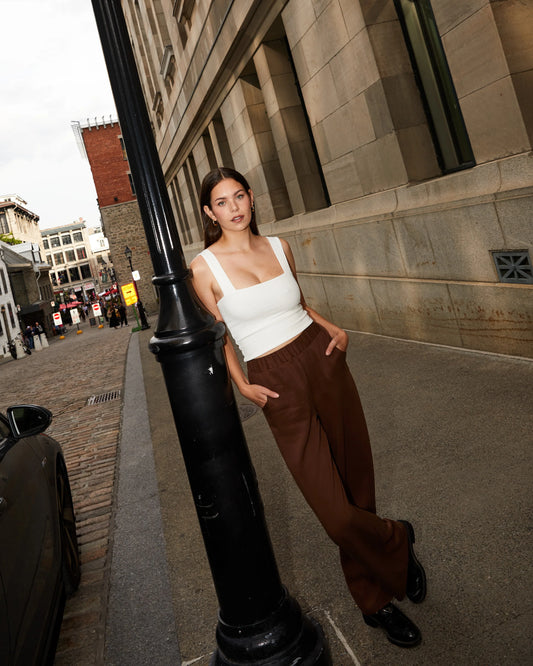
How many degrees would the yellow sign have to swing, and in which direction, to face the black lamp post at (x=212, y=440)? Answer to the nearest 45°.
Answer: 0° — it already faces it

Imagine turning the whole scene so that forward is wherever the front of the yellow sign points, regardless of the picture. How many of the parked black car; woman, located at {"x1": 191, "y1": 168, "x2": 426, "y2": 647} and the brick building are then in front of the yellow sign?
2

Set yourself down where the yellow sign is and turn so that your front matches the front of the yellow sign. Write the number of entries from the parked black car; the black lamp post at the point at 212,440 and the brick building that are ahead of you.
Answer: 2

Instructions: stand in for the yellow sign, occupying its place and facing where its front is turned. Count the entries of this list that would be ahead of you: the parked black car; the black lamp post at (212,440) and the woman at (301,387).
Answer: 3

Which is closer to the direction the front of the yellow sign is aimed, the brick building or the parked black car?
the parked black car

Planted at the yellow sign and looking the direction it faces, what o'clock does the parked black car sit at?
The parked black car is roughly at 12 o'clock from the yellow sign.

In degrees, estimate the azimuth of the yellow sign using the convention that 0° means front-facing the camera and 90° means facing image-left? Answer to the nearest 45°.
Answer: approximately 0°

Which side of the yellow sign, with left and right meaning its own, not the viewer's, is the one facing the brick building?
back

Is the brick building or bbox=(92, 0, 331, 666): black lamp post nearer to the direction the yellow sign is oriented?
the black lamp post

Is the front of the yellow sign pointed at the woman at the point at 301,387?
yes
